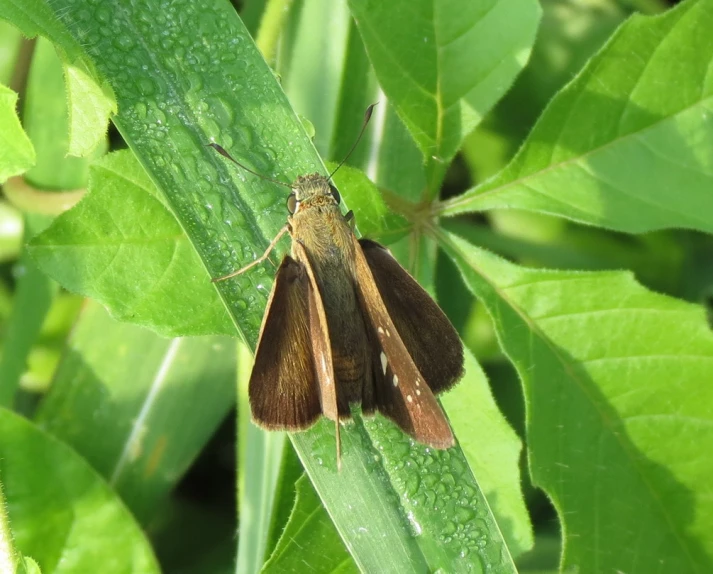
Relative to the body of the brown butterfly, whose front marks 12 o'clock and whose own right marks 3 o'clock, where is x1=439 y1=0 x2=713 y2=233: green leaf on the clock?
The green leaf is roughly at 2 o'clock from the brown butterfly.

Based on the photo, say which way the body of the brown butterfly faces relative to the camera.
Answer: away from the camera

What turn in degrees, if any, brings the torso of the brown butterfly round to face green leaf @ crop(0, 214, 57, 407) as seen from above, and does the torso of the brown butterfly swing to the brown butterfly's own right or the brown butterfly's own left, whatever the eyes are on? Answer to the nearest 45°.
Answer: approximately 45° to the brown butterfly's own left

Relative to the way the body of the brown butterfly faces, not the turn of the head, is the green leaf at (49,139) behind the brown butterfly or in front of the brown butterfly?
in front
